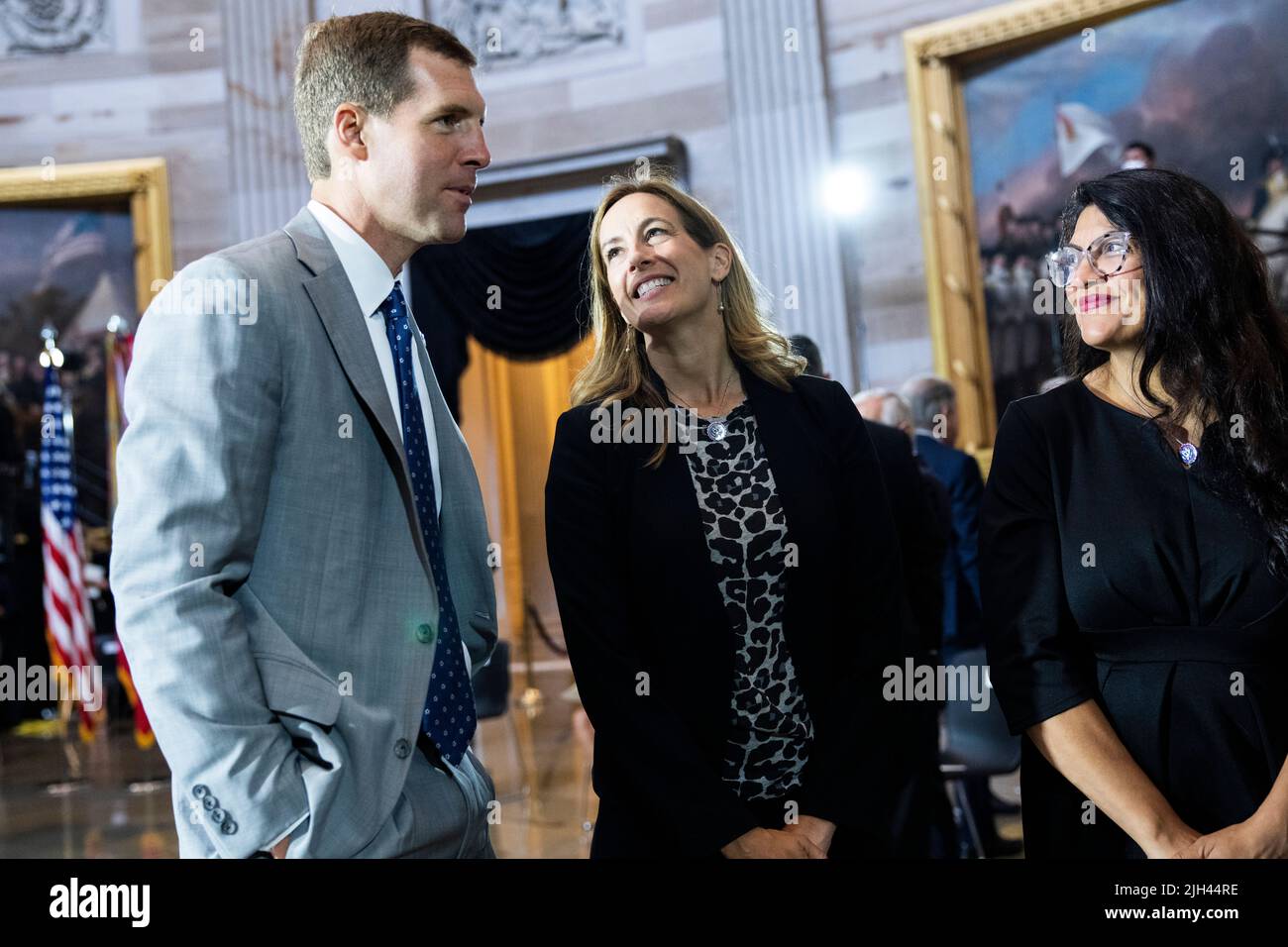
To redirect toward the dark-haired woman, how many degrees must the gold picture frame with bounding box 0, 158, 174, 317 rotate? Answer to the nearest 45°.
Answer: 0° — it already faces them

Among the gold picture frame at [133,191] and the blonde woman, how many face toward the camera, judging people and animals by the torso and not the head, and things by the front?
2

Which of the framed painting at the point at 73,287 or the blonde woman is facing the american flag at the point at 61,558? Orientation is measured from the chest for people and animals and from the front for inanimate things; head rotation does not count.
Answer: the framed painting

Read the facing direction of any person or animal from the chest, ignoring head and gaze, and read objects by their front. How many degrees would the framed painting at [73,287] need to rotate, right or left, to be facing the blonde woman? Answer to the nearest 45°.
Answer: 0° — it already faces them

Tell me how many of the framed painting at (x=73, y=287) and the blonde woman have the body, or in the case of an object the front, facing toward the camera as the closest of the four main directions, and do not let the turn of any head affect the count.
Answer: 2

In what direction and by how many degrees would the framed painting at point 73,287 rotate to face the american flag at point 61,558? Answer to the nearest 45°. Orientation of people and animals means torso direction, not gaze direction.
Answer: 0° — it already faces it

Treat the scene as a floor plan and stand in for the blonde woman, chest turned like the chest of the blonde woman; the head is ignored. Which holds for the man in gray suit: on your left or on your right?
on your right

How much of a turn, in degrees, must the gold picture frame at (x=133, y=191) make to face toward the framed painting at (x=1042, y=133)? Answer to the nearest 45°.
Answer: approximately 45° to its left

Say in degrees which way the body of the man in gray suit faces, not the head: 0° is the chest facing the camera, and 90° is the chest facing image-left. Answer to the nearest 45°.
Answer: approximately 315°
